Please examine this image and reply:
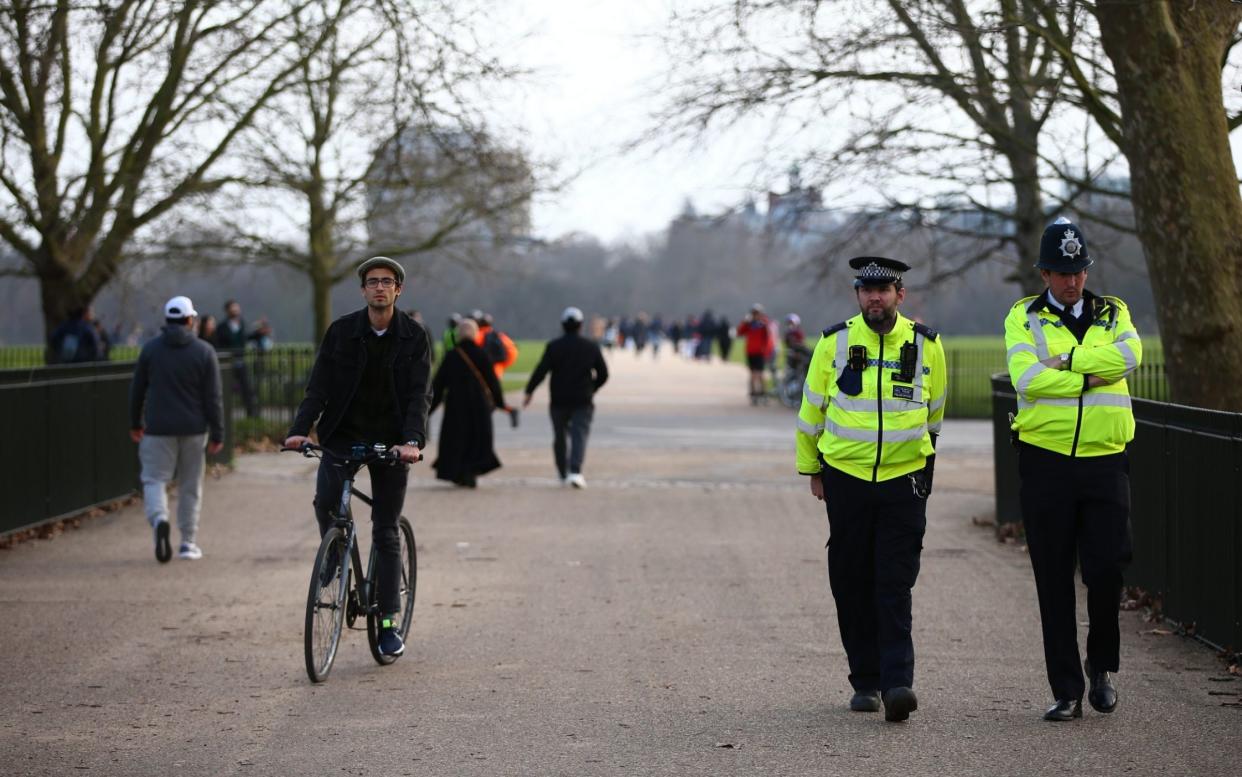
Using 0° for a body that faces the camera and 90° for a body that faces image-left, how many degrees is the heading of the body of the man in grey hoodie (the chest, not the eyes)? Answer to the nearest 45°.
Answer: approximately 180°

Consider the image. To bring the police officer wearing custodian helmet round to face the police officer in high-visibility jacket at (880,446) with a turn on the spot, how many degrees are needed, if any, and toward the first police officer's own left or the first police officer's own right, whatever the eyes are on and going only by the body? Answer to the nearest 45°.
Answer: approximately 90° to the first police officer's own right

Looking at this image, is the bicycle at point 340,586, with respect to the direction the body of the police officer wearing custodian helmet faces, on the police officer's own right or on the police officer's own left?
on the police officer's own right

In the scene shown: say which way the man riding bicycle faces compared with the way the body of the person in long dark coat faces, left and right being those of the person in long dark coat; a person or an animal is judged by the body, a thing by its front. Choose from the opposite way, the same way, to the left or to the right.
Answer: the opposite way

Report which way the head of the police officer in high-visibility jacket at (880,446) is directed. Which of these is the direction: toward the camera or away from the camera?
toward the camera

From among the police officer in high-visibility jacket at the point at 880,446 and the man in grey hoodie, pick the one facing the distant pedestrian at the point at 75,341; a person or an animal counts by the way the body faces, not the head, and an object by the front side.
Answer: the man in grey hoodie

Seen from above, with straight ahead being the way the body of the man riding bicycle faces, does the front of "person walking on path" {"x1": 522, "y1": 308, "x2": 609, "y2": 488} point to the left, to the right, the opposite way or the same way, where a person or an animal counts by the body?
the opposite way

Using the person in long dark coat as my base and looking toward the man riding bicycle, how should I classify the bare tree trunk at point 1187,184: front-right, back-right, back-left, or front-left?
front-left

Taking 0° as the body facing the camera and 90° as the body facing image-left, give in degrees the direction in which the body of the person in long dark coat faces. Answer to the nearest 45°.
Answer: approximately 180°

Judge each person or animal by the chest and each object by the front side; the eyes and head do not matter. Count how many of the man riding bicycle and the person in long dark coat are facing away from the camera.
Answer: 1

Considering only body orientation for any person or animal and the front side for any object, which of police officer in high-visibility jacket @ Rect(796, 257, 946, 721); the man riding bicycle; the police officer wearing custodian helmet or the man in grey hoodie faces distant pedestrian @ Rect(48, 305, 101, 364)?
the man in grey hoodie

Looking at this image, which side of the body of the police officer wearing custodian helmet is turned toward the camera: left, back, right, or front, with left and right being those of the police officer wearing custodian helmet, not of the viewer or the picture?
front

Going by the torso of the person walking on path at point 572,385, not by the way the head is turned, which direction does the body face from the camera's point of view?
away from the camera
